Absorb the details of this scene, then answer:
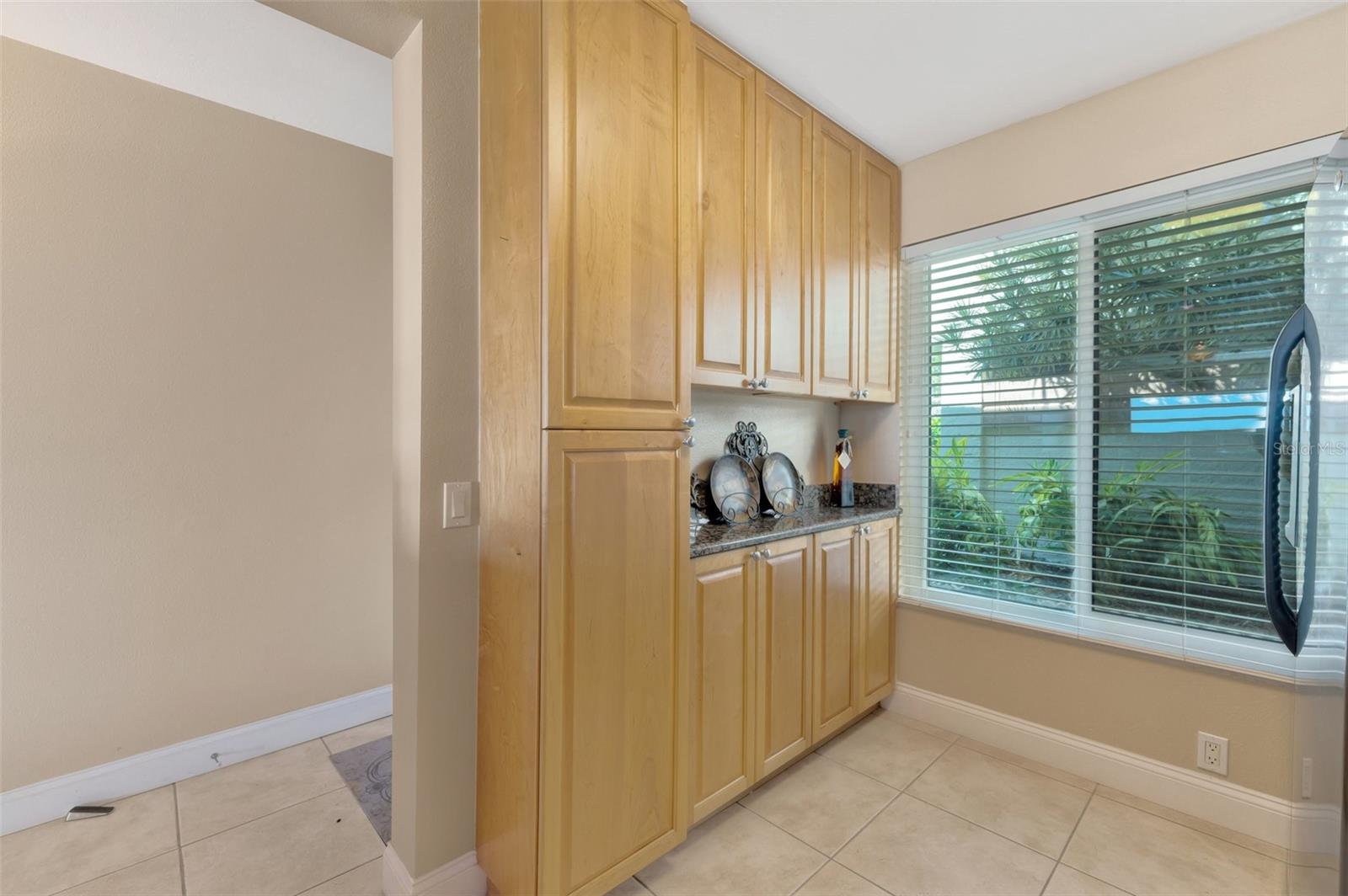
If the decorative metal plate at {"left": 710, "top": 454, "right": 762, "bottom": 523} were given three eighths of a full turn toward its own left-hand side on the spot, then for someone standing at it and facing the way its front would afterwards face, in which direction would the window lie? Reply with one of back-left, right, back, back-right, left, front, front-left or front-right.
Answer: right

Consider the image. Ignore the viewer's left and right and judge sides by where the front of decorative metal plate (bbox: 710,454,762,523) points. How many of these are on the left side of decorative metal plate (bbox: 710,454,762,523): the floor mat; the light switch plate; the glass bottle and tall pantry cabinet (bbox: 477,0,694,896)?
1

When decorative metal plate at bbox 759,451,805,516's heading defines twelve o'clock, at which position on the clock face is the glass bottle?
The glass bottle is roughly at 9 o'clock from the decorative metal plate.

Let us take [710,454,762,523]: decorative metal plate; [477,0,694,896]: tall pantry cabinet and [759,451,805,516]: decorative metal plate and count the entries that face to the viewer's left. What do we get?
0

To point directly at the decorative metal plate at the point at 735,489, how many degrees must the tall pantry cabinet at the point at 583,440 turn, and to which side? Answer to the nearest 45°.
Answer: approximately 90° to its left

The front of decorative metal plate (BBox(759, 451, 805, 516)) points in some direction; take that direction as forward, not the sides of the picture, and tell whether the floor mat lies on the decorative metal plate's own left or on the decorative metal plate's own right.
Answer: on the decorative metal plate's own right

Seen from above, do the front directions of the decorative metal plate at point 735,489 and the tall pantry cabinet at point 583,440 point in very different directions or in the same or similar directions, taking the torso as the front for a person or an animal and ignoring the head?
same or similar directions

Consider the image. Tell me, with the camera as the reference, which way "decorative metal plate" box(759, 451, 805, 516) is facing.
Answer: facing the viewer and to the right of the viewer

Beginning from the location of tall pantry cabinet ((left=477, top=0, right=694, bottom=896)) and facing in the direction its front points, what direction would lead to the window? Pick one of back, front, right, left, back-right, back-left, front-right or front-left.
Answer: front-left

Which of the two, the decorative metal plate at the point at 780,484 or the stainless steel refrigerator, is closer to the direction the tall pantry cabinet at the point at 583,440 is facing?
the stainless steel refrigerator

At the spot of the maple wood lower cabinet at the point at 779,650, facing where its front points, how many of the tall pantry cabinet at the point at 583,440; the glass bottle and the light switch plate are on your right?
2

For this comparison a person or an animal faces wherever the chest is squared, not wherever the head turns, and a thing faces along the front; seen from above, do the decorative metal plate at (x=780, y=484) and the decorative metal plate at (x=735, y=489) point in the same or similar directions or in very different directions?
same or similar directions

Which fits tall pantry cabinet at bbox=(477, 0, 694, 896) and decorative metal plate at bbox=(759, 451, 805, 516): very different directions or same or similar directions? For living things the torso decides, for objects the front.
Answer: same or similar directions
